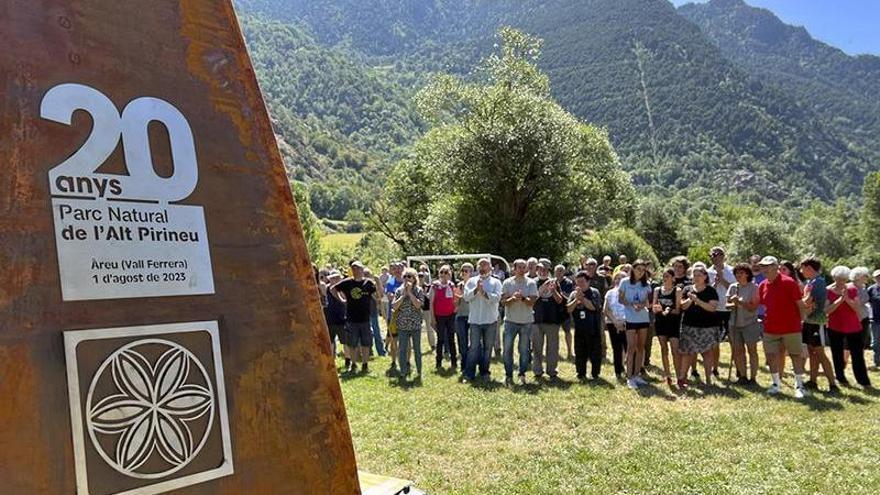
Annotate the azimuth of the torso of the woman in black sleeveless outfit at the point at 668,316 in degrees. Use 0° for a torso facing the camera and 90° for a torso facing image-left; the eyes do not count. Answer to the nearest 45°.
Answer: approximately 0°

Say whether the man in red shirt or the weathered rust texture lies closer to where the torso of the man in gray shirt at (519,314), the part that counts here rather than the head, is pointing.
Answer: the weathered rust texture

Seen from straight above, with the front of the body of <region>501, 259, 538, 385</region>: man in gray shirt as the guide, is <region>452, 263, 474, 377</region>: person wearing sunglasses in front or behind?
behind

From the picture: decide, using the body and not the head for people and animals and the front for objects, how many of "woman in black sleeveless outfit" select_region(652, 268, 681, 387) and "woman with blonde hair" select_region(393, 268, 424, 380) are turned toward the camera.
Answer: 2

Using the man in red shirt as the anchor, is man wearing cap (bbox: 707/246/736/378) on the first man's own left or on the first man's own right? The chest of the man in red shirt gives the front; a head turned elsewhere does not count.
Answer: on the first man's own right

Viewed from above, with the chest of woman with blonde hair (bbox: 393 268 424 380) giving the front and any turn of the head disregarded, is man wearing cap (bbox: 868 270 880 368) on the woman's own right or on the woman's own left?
on the woman's own left

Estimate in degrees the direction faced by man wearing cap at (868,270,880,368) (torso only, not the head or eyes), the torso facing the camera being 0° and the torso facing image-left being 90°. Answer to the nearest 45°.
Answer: approximately 45°

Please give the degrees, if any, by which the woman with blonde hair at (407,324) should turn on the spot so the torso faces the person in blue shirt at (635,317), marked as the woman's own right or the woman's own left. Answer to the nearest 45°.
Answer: approximately 90° to the woman's own left
